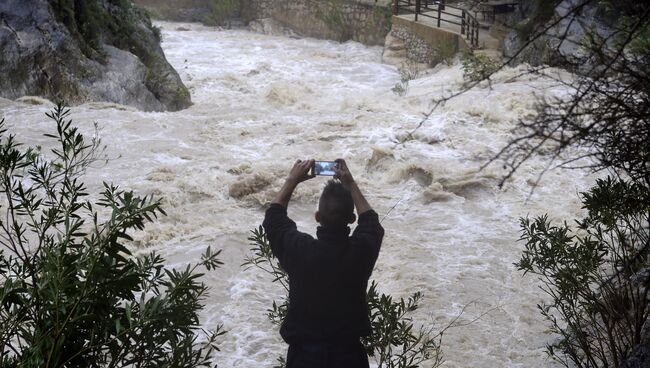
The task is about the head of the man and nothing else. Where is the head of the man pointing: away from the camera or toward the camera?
away from the camera

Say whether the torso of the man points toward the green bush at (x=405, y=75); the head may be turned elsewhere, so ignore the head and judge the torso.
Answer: yes

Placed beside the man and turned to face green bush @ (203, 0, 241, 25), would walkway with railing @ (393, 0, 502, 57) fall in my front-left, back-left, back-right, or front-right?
front-right

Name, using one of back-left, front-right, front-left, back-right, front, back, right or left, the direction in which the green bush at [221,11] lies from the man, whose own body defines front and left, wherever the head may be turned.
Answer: front

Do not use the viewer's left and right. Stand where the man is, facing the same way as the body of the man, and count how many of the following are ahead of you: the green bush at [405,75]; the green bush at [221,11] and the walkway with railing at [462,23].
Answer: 3

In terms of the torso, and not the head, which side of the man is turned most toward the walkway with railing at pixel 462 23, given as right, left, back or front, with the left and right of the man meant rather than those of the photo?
front

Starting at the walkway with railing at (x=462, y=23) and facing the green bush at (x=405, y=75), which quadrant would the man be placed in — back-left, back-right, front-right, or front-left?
front-left

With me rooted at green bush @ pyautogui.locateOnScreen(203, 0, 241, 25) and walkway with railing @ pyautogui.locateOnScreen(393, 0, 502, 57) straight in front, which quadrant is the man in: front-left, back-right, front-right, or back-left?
front-right

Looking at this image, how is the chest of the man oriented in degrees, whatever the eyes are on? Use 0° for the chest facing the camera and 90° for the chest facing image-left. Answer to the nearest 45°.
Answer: approximately 180°
